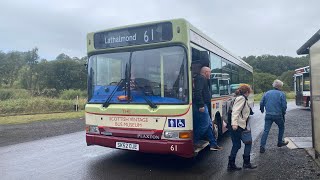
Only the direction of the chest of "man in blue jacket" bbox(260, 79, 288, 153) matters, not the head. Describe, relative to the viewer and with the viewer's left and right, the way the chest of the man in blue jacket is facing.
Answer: facing away from the viewer and to the right of the viewer

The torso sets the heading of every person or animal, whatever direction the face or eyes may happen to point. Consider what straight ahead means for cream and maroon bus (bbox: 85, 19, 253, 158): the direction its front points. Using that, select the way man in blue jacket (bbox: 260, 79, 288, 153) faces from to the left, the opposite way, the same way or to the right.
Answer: the opposite way

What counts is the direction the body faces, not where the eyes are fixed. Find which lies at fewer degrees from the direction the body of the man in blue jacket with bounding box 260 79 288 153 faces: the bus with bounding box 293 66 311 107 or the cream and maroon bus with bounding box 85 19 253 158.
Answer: the bus
